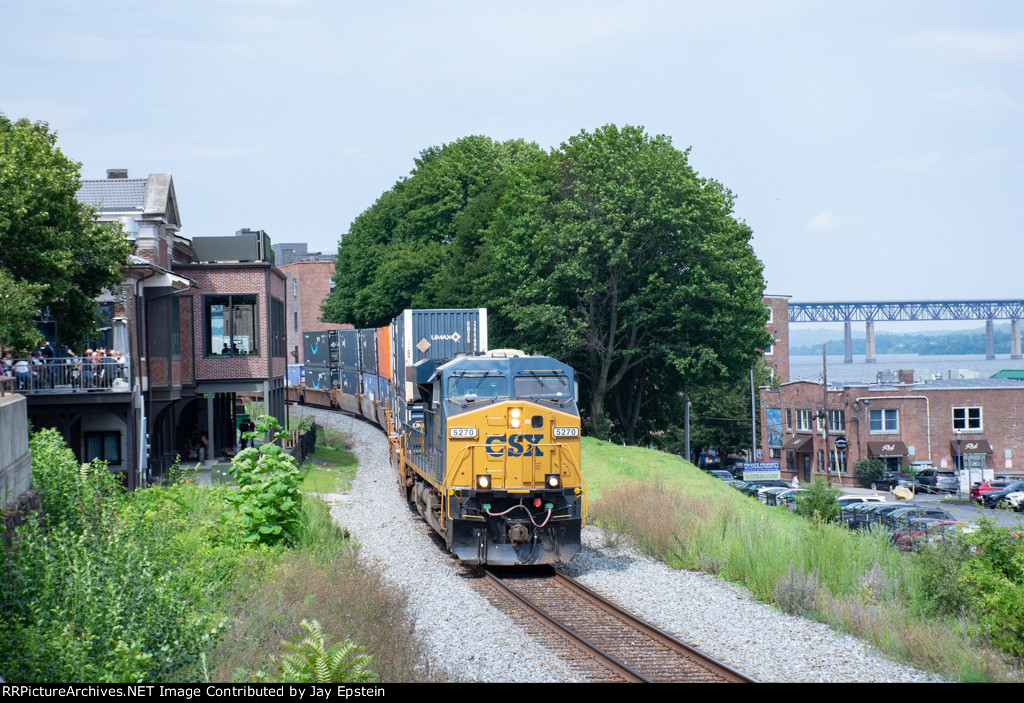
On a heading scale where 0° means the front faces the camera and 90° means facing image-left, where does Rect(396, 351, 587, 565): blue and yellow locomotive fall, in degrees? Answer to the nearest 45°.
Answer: approximately 0°

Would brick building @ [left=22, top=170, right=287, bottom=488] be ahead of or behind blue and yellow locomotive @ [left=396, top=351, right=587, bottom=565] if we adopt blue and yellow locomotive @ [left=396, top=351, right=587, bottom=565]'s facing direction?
behind

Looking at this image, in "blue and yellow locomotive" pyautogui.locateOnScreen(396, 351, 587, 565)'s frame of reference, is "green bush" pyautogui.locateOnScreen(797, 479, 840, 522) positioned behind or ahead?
behind

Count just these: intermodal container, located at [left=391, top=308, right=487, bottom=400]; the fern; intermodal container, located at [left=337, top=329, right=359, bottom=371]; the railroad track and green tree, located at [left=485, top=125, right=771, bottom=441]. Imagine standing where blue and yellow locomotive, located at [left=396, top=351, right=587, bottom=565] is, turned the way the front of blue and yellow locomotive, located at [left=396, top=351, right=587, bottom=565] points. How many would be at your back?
3

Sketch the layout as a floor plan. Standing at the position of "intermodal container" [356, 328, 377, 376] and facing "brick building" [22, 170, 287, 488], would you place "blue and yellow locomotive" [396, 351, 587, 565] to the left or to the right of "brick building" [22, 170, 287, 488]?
left

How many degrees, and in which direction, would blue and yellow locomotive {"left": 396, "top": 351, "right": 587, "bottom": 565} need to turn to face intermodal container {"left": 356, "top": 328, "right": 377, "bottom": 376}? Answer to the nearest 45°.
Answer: approximately 180°

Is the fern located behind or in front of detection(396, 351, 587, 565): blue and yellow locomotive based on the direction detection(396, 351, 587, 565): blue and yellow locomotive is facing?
in front

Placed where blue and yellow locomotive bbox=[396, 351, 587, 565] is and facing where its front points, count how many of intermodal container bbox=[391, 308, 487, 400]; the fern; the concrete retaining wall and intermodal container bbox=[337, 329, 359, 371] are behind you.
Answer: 2

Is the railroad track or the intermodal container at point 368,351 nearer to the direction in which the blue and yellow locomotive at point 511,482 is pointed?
the railroad track

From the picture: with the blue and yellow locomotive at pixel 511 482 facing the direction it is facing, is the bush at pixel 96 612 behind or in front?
in front

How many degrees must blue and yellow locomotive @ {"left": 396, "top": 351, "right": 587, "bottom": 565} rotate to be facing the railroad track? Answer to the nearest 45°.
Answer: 0° — it already faces it

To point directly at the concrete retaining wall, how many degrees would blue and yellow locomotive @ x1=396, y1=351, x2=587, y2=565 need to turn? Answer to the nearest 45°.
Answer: approximately 45° to its right

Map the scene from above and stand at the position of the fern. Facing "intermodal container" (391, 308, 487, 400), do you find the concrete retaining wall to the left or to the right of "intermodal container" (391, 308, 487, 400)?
left

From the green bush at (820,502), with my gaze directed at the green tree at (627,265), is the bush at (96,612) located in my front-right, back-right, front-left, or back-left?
back-left

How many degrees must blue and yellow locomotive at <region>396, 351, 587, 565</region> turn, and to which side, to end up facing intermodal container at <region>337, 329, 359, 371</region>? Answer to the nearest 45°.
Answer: approximately 180°
